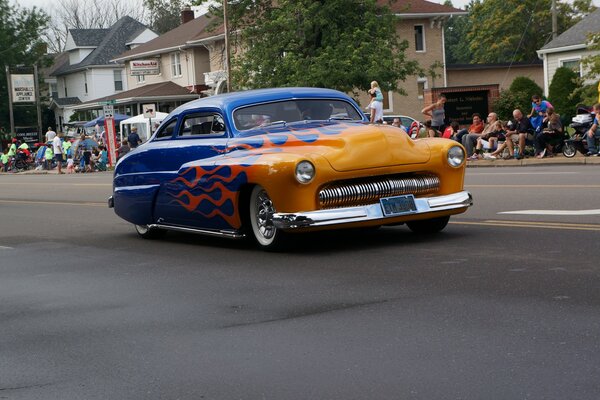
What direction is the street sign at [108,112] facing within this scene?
toward the camera

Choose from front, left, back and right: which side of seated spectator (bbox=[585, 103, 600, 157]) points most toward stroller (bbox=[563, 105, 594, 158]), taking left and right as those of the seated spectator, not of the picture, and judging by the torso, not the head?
right

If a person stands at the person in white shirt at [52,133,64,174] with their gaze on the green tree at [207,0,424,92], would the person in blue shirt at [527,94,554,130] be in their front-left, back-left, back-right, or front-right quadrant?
front-right

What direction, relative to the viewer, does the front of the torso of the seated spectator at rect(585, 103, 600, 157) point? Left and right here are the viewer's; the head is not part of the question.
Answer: facing the viewer and to the left of the viewer

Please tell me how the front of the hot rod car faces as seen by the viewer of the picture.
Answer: facing the viewer and to the right of the viewer

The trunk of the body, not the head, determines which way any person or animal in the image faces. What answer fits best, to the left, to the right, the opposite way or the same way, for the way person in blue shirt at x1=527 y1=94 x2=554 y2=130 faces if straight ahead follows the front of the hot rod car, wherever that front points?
to the right

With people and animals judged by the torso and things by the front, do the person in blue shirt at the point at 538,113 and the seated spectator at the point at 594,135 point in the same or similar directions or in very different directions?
same or similar directions

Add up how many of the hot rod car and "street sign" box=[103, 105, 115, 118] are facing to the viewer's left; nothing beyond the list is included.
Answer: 0

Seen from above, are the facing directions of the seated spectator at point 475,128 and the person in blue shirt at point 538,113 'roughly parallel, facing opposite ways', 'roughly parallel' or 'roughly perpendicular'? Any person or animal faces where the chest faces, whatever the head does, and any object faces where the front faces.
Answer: roughly parallel

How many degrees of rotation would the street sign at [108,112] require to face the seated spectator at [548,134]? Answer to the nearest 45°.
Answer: approximately 45° to its left

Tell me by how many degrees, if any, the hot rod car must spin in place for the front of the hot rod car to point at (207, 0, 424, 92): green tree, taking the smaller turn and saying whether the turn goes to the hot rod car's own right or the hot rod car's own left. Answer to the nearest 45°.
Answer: approximately 135° to the hot rod car's own left

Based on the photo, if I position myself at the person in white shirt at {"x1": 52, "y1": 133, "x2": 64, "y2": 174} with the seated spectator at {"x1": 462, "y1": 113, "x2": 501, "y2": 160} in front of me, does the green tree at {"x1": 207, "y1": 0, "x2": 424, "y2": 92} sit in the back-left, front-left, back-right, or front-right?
front-left

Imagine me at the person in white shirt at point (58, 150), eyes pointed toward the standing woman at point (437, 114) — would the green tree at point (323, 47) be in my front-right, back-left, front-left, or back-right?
front-left
